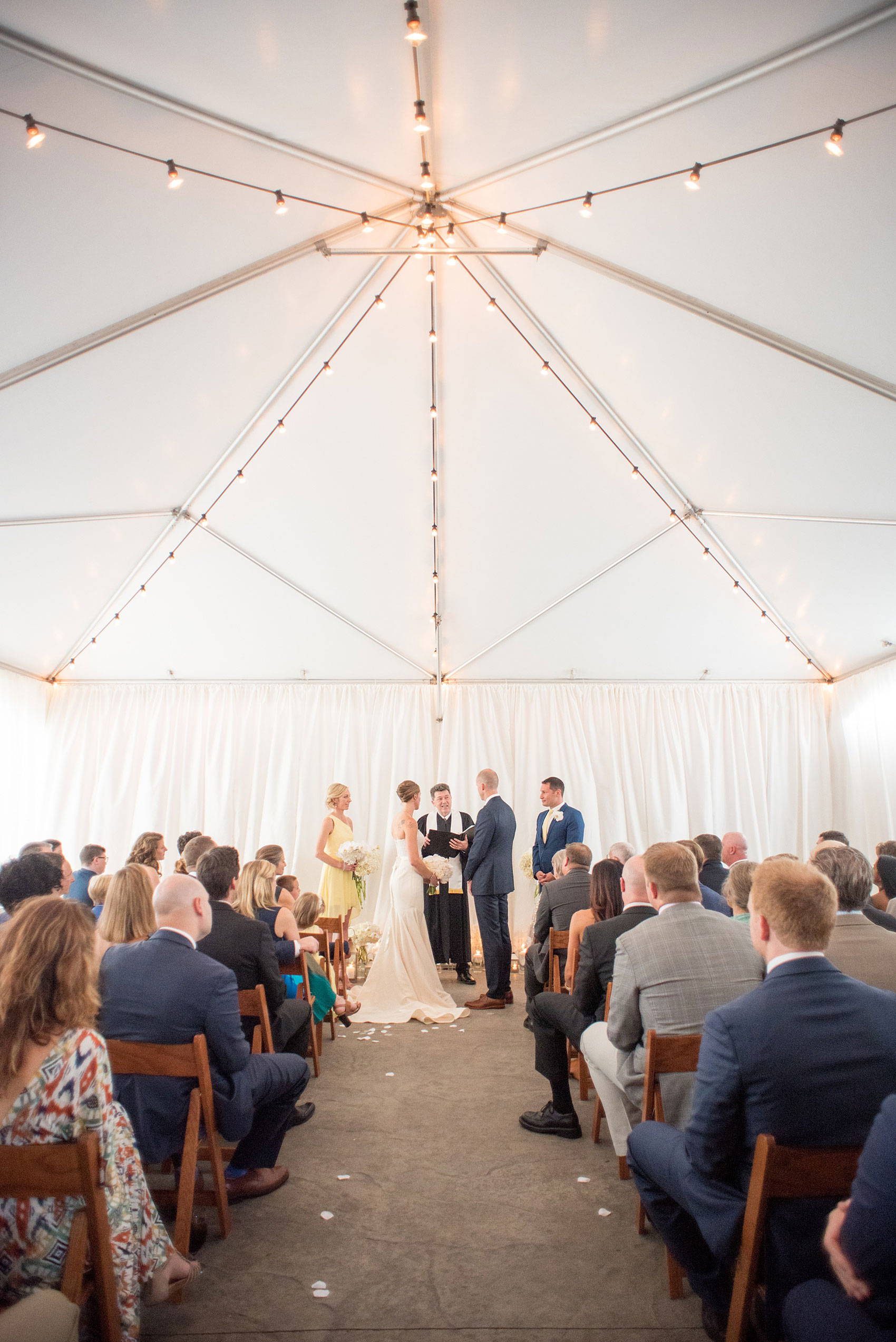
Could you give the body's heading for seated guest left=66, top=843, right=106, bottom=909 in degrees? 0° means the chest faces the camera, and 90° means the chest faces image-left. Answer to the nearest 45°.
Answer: approximately 225°

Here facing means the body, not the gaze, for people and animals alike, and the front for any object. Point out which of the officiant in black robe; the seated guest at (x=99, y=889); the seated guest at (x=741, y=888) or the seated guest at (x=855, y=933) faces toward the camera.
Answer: the officiant in black robe

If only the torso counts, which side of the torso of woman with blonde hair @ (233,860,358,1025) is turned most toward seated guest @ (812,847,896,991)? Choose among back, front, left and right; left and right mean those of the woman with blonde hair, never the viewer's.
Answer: right

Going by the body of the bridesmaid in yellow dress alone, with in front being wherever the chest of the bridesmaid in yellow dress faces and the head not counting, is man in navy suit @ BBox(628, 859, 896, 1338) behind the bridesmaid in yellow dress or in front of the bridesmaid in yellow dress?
in front

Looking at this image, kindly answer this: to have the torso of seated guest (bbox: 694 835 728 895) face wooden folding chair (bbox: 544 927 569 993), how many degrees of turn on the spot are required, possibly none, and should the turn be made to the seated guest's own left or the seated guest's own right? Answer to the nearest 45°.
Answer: approximately 90° to the seated guest's own left

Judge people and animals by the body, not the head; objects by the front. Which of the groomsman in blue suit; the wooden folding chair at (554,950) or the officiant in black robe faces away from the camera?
the wooden folding chair

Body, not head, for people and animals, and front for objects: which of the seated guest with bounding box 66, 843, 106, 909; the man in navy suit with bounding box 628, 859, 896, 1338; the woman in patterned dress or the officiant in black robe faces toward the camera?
the officiant in black robe

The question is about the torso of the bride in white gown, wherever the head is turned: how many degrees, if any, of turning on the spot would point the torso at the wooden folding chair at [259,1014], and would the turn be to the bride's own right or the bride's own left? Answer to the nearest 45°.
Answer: approximately 135° to the bride's own right

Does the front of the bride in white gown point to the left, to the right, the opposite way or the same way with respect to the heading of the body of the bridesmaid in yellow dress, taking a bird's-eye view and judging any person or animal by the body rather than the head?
to the left

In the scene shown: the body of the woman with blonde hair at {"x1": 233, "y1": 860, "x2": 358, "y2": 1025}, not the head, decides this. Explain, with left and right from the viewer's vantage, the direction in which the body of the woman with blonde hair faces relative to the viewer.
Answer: facing away from the viewer and to the right of the viewer

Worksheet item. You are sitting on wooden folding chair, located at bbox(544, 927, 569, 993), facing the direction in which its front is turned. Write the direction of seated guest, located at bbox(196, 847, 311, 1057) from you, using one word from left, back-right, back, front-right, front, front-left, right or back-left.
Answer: back-left

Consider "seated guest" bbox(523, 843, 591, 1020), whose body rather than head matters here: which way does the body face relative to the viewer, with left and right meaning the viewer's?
facing away from the viewer and to the left of the viewer

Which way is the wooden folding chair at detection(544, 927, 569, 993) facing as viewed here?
away from the camera

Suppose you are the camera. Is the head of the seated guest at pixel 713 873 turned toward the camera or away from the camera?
away from the camera

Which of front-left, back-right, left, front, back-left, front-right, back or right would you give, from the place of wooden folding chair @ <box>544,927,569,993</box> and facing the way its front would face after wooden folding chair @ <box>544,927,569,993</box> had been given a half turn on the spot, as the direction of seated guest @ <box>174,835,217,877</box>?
right
